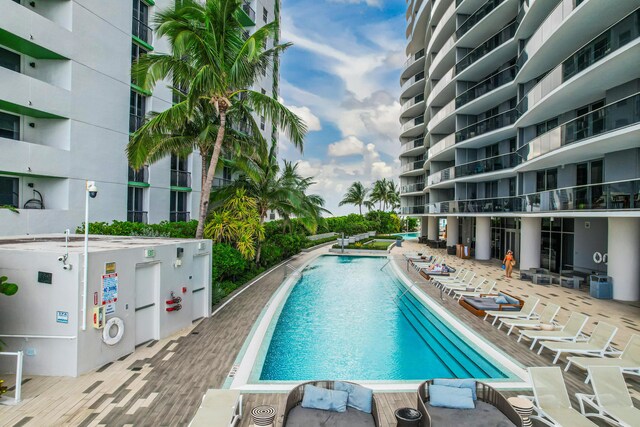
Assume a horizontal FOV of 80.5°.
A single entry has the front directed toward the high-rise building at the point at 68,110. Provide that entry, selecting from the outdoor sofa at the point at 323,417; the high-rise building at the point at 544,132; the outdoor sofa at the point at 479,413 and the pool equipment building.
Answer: the high-rise building at the point at 544,132

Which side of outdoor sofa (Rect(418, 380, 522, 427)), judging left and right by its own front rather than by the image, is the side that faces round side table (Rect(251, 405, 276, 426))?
right

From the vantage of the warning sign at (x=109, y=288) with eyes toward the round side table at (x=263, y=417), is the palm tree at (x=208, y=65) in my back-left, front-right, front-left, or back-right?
back-left

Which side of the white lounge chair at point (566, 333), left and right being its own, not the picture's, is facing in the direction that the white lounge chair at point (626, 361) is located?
left

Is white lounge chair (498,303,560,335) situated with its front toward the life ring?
yes

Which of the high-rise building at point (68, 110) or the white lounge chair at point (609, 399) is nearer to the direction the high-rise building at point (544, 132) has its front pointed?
the high-rise building

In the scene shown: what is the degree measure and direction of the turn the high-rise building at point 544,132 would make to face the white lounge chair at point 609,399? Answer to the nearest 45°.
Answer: approximately 45° to its left

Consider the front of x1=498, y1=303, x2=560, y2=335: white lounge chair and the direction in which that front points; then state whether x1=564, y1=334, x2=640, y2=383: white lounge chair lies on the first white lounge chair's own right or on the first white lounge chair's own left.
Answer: on the first white lounge chair's own left

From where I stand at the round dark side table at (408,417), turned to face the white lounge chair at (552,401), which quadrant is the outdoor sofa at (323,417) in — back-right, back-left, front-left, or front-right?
back-left
